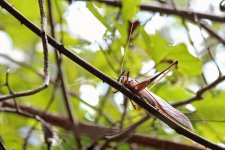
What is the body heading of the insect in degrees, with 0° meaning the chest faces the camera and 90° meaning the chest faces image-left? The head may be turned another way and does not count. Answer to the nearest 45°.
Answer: approximately 90°
